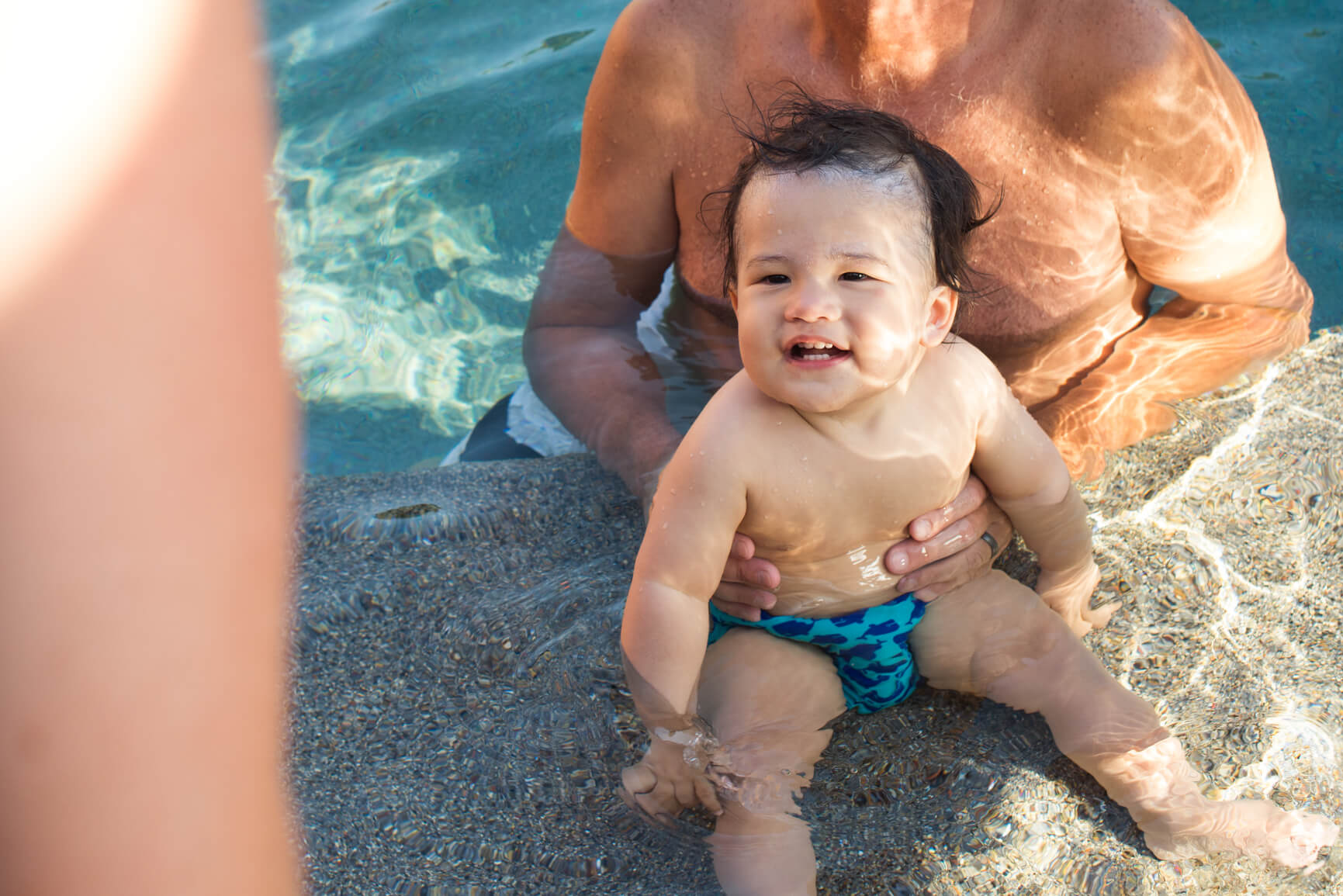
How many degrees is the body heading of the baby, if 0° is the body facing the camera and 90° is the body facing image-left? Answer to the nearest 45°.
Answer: approximately 0°
